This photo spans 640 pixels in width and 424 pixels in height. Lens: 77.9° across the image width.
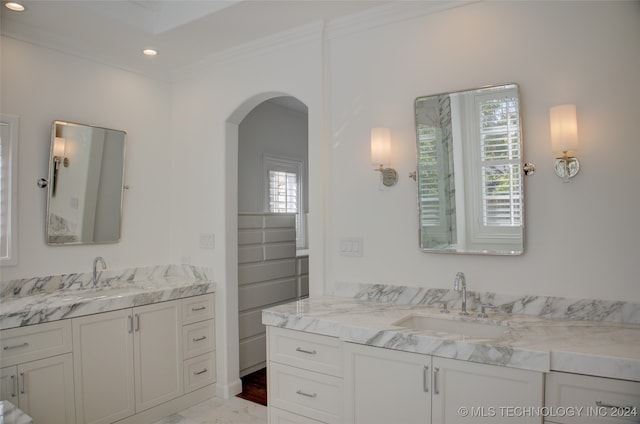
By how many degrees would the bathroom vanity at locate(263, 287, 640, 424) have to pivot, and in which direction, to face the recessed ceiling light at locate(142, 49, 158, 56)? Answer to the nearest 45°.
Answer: approximately 45° to its right

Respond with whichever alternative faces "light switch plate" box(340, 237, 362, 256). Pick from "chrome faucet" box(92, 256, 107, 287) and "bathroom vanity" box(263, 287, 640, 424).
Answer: the chrome faucet

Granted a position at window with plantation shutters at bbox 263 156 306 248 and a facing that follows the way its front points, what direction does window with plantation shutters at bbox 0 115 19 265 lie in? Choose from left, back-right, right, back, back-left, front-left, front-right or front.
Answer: right

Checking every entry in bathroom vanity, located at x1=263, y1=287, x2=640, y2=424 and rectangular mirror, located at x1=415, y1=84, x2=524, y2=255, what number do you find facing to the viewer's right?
0

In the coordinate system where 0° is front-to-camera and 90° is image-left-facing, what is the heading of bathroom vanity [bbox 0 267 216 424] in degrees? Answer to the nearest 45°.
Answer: approximately 315°

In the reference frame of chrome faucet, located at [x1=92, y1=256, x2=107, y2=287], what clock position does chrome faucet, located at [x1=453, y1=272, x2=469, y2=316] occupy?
chrome faucet, located at [x1=453, y1=272, x2=469, y2=316] is roughly at 12 o'clock from chrome faucet, located at [x1=92, y1=256, x2=107, y2=287].

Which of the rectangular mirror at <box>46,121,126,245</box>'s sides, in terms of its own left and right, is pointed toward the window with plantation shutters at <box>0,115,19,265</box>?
right

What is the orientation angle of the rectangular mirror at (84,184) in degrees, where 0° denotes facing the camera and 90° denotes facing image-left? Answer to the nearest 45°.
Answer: approximately 315°

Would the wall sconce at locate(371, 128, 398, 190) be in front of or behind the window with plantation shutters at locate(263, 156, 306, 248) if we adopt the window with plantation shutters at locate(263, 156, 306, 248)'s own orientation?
in front

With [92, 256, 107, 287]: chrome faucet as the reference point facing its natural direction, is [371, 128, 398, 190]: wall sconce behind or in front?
in front

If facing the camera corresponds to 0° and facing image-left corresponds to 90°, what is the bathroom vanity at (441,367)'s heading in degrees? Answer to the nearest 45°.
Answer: approximately 45°

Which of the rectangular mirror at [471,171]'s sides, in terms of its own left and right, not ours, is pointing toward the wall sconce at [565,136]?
left

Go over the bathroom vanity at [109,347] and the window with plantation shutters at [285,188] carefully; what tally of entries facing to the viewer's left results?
0
